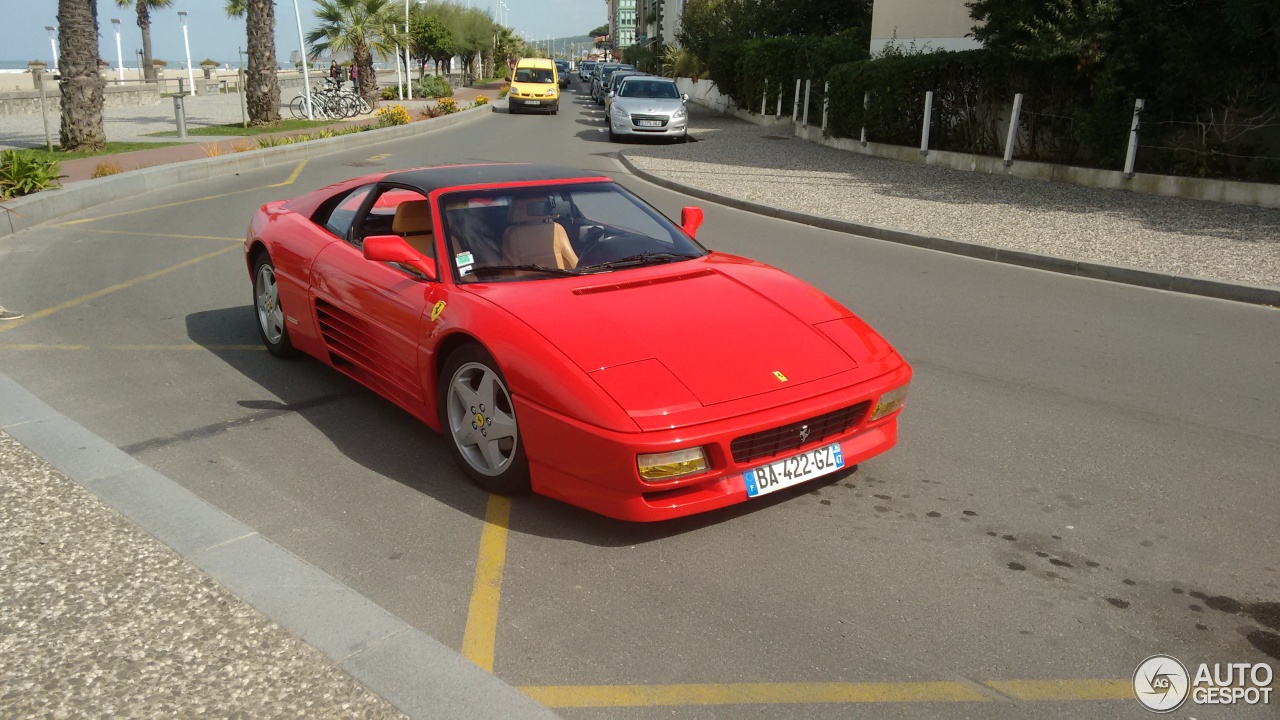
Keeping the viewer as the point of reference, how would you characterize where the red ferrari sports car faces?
facing the viewer and to the right of the viewer

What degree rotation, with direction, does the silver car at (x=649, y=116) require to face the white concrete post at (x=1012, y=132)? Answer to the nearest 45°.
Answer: approximately 45° to its left

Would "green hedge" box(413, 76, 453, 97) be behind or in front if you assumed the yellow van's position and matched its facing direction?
behind

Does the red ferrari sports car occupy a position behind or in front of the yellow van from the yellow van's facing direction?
in front

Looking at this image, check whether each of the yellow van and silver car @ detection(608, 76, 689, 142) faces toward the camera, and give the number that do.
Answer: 2

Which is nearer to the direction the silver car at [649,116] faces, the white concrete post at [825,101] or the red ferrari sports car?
the red ferrari sports car

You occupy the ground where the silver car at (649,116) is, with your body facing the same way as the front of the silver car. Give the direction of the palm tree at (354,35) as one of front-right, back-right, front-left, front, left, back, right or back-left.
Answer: back-right

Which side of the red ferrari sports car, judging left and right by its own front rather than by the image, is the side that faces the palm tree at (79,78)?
back

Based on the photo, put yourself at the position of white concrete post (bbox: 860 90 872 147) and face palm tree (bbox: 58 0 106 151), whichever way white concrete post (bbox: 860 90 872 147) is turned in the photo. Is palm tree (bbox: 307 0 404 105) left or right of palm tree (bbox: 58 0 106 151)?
right

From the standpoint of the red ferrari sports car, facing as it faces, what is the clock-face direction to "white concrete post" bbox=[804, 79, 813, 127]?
The white concrete post is roughly at 8 o'clock from the red ferrari sports car.

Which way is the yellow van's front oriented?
toward the camera

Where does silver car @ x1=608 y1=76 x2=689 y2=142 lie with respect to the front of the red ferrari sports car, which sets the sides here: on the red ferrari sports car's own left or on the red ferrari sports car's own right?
on the red ferrari sports car's own left

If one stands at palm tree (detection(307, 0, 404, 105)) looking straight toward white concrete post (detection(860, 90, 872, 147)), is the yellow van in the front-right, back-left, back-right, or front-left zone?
front-left

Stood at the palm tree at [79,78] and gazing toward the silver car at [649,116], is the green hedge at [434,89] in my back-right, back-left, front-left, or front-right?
front-left
